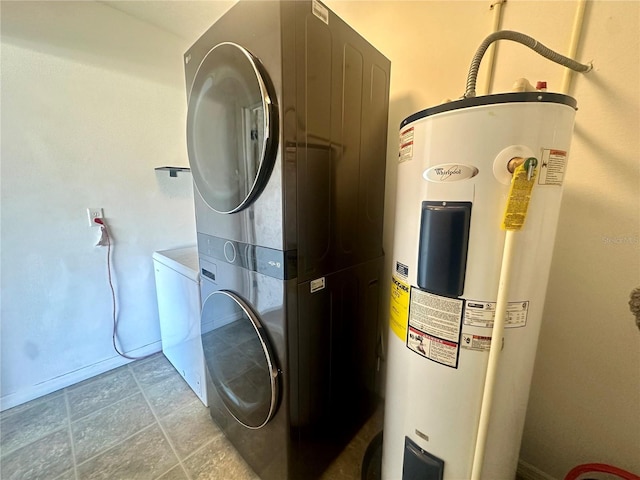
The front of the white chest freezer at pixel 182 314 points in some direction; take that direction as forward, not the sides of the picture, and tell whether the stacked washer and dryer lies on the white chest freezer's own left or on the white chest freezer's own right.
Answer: on the white chest freezer's own left

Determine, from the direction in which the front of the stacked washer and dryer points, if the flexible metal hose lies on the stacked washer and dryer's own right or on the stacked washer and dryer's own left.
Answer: on the stacked washer and dryer's own left

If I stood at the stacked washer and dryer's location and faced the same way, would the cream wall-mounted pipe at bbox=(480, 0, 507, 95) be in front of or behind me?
behind

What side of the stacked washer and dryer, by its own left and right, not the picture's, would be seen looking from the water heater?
left

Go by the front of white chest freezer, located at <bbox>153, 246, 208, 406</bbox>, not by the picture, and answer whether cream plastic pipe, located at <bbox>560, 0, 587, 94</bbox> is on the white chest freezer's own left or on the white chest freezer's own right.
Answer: on the white chest freezer's own left

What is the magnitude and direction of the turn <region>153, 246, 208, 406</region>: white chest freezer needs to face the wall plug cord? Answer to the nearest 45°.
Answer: approximately 90° to its right

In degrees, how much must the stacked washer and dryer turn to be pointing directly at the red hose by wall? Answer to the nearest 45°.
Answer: approximately 135° to its left

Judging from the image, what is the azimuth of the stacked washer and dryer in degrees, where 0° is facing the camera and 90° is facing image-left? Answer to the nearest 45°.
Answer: approximately 45°

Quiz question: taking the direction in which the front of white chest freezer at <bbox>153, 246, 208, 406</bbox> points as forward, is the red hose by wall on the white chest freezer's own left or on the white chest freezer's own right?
on the white chest freezer's own left

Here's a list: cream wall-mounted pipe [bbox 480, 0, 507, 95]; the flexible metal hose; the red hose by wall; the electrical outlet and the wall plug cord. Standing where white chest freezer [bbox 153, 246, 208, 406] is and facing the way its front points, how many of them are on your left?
3

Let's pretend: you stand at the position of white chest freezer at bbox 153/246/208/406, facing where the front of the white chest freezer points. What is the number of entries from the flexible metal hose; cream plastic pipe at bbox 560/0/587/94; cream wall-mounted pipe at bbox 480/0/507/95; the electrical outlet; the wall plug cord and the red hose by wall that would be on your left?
4
